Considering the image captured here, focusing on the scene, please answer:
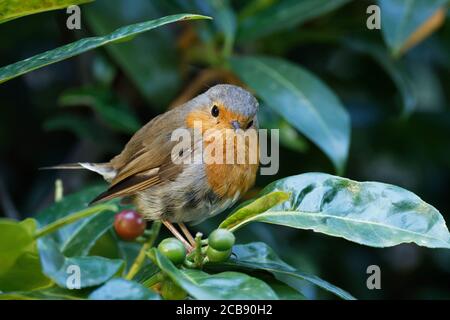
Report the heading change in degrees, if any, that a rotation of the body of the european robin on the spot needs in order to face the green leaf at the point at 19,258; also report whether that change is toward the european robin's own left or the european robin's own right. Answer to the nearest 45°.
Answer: approximately 135° to the european robin's own right

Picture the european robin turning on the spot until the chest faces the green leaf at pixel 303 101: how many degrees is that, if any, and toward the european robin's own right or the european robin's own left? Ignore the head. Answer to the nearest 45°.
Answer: approximately 90° to the european robin's own left

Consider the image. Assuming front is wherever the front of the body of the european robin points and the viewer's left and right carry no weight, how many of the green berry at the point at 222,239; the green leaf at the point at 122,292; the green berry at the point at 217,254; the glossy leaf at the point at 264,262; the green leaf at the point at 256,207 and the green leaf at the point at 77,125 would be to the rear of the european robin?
1

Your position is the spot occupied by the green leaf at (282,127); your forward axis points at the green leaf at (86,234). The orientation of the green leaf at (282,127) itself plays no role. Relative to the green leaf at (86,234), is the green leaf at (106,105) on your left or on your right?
right

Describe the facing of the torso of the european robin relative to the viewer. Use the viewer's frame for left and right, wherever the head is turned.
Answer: facing the viewer and to the right of the viewer

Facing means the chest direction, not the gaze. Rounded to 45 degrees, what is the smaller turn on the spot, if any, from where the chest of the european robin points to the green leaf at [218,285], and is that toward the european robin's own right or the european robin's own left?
approximately 45° to the european robin's own right

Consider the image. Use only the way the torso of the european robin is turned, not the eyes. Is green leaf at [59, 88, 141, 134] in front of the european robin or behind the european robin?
behind

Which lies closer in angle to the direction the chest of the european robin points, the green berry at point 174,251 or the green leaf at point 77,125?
the green berry

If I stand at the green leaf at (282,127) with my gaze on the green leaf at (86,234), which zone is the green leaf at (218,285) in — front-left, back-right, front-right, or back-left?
front-left

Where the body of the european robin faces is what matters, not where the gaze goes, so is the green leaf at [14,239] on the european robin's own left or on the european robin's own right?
on the european robin's own right

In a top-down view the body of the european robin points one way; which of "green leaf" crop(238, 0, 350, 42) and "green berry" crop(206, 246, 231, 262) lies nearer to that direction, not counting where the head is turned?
the green berry

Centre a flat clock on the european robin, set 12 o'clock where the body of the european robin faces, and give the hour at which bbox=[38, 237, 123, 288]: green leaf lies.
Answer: The green leaf is roughly at 4 o'clock from the european robin.

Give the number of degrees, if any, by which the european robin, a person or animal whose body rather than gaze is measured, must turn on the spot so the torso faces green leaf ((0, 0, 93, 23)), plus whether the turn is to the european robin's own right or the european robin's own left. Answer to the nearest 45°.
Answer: approximately 90° to the european robin's own right

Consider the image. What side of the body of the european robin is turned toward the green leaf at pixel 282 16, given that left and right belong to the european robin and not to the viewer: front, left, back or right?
left

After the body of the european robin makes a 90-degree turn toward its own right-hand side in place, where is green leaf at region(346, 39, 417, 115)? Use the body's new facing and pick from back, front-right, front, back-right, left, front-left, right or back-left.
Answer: back

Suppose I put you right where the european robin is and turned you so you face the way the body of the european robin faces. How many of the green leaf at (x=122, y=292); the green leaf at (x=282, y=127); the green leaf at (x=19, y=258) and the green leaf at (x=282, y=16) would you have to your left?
2

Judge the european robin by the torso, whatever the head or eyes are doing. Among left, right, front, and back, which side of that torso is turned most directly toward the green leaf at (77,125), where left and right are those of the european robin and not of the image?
back
